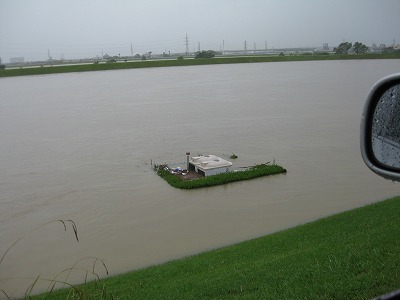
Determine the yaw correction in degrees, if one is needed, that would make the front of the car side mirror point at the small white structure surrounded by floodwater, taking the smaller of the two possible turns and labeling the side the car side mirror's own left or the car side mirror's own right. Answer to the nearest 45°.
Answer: approximately 135° to the car side mirror's own right

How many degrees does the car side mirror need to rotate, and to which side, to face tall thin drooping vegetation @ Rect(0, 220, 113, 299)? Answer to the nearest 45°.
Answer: approximately 135° to its right

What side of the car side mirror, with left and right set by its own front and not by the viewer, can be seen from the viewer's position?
front

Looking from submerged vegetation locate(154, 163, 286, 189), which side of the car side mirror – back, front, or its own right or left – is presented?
back
